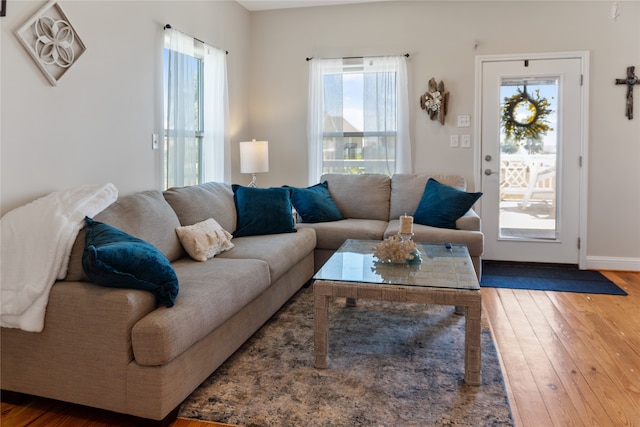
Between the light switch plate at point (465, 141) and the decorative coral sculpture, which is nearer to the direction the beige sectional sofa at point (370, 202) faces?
the decorative coral sculpture
